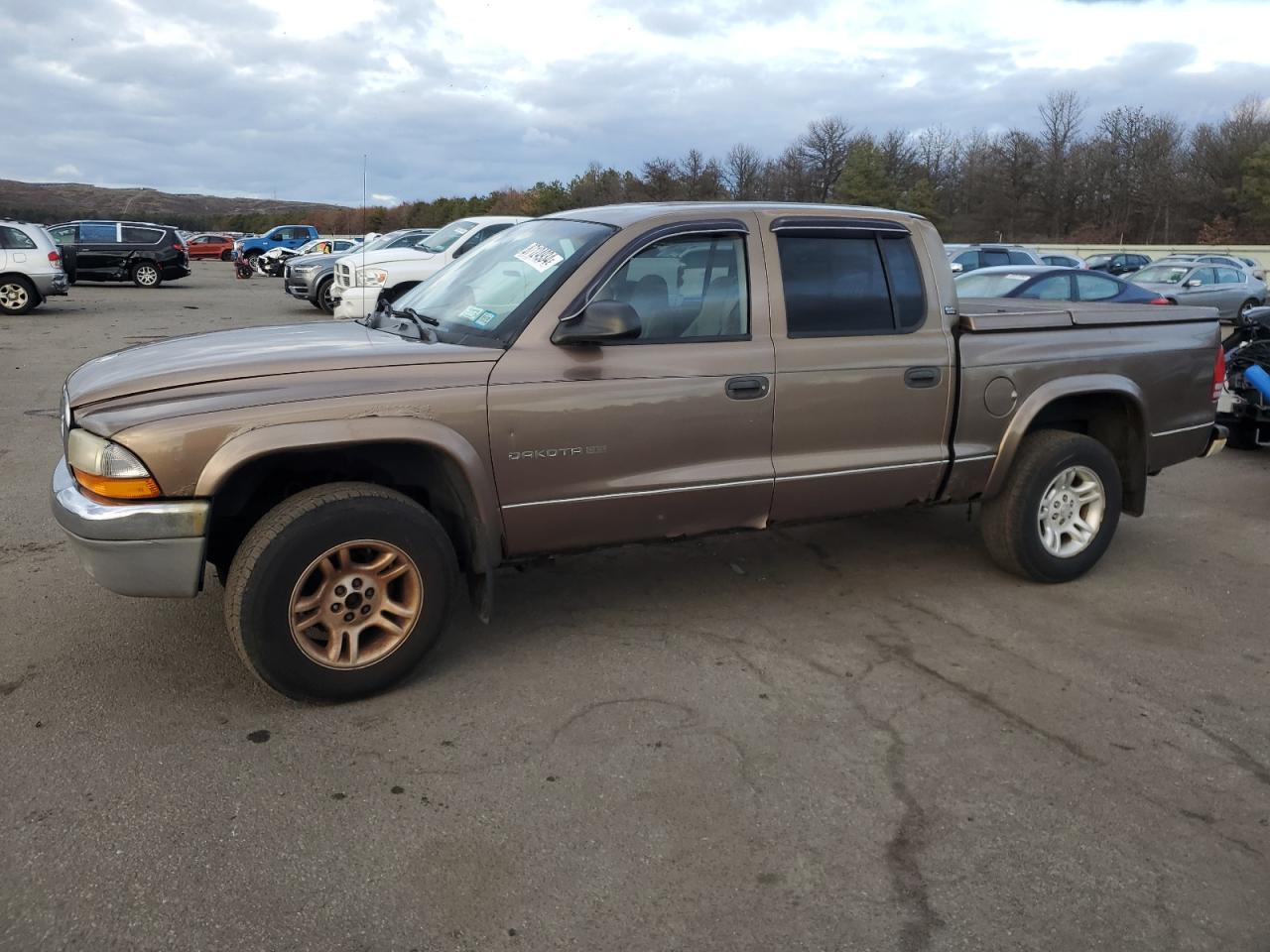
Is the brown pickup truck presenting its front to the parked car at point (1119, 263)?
no

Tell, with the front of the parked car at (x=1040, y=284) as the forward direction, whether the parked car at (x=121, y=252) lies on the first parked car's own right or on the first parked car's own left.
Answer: on the first parked car's own right

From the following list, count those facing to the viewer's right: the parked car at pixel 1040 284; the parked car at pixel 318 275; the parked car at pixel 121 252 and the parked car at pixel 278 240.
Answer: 0

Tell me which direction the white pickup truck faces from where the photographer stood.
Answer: facing the viewer and to the left of the viewer

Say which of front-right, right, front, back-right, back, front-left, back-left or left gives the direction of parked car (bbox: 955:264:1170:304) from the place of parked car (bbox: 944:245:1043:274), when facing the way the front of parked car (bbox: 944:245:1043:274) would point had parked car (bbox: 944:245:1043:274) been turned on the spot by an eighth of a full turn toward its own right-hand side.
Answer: left

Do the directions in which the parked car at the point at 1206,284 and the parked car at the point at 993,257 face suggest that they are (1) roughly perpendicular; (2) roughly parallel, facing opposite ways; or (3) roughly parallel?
roughly parallel

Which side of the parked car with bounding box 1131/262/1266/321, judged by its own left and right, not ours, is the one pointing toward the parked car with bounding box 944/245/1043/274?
front

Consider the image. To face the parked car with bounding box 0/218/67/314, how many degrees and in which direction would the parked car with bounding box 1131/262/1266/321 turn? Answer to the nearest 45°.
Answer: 0° — it already faces it

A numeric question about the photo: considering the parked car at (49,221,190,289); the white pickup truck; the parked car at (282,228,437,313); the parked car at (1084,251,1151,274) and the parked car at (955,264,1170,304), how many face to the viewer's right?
0

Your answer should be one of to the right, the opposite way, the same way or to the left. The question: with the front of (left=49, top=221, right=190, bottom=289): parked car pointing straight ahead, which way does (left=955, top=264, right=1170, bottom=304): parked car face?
the same way

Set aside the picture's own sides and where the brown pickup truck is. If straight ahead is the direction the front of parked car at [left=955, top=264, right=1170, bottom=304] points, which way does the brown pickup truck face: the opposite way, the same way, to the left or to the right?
the same way

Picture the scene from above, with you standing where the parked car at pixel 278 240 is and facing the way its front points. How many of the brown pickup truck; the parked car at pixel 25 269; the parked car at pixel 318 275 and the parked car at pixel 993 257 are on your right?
0

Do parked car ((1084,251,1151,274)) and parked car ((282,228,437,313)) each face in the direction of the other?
no

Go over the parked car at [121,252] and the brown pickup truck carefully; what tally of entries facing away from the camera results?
0

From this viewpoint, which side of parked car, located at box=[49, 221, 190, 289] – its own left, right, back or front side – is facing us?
left

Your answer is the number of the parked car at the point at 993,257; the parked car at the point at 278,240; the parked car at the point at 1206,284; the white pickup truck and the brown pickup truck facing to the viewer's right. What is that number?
0

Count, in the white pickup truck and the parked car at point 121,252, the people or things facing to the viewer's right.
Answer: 0

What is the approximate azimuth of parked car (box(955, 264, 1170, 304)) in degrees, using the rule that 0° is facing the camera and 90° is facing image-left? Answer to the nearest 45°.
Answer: approximately 45°
